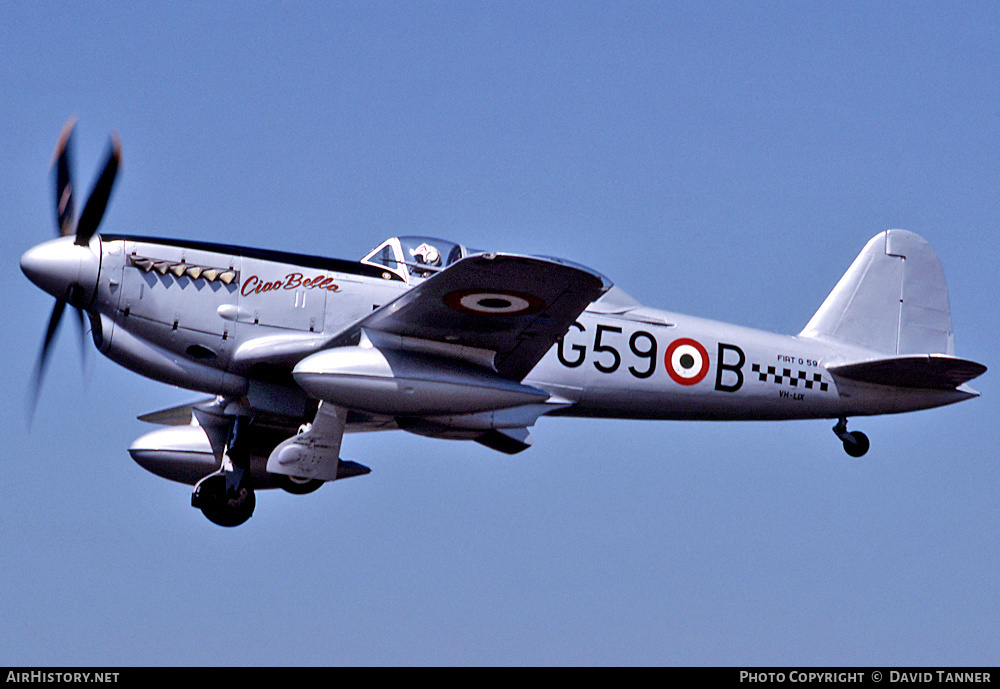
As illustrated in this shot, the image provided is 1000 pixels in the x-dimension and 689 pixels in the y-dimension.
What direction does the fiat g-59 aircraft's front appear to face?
to the viewer's left
